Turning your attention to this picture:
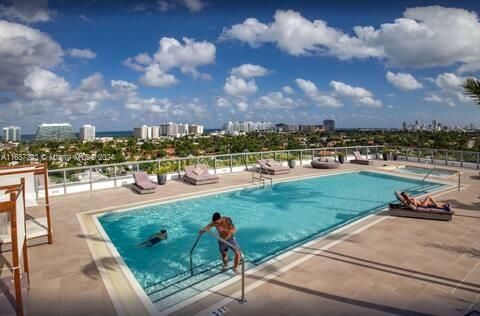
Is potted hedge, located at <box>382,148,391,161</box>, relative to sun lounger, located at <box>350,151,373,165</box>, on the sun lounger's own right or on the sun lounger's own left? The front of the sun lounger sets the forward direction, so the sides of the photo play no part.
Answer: on the sun lounger's own left

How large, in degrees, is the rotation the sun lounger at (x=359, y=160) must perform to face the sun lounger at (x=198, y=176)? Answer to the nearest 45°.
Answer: approximately 135° to its right

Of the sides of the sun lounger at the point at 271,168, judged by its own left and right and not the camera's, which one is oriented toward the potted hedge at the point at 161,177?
right

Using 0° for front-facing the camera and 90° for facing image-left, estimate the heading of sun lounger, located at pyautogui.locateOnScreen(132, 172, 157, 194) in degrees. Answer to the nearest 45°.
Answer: approximately 315°

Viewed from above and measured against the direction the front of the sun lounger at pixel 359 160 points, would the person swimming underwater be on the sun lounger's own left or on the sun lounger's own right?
on the sun lounger's own right

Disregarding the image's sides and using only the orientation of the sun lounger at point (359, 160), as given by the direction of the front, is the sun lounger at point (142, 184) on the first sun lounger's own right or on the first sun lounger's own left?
on the first sun lounger's own right

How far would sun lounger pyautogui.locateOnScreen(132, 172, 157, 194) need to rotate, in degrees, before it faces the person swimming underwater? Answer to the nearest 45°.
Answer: approximately 45° to its right

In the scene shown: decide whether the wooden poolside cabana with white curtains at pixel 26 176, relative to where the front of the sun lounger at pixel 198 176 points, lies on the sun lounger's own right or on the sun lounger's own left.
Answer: on the sun lounger's own right
